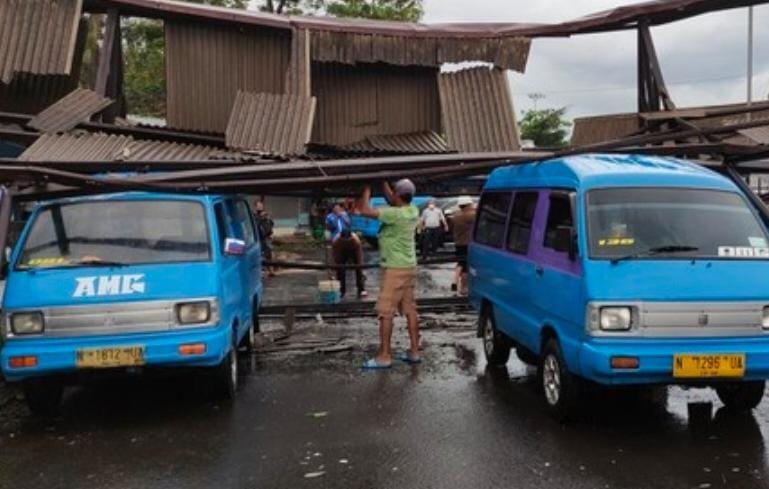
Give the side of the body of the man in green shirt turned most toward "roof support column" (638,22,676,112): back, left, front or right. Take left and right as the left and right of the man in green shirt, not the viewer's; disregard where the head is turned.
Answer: right

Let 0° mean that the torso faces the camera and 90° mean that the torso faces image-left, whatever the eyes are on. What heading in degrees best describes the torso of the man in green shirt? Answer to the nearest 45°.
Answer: approximately 135°

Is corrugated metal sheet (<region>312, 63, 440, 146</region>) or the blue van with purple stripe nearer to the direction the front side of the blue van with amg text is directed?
the blue van with purple stripe

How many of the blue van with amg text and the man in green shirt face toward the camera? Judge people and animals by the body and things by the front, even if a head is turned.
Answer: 1

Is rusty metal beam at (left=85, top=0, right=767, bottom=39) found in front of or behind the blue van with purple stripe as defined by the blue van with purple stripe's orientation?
behind

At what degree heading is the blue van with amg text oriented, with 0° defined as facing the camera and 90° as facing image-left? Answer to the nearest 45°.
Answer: approximately 0°

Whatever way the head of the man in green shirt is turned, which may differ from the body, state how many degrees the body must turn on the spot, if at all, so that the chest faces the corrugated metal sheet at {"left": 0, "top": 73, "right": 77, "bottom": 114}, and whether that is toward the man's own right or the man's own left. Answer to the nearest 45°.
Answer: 0° — they already face it

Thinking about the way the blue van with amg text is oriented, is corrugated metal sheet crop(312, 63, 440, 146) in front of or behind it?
behind

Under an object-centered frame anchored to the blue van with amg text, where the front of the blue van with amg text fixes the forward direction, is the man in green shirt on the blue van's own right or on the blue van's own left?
on the blue van's own left

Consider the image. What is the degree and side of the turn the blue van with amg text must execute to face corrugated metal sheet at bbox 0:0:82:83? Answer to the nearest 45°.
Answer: approximately 180°
